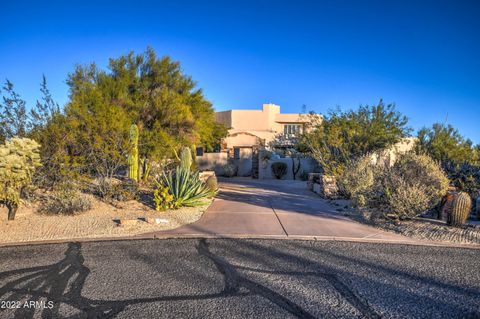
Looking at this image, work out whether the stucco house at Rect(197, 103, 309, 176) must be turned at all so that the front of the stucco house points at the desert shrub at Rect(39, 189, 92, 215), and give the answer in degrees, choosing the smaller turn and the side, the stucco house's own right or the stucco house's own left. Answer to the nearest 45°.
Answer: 0° — it already faces it

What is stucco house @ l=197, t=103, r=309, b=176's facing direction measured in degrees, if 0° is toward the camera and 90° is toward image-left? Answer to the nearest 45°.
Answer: approximately 0°

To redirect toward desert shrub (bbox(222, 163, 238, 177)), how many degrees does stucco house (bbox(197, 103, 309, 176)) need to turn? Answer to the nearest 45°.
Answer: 0° — it already faces it

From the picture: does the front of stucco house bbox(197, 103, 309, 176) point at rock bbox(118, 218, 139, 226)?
yes

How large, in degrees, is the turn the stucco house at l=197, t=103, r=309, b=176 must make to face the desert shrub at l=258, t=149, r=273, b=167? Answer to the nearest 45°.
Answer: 0° — it already faces it

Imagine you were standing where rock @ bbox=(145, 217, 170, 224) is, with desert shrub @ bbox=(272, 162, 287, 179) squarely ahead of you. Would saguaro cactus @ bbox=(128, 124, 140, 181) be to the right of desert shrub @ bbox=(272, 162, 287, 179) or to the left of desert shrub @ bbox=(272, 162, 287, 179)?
left
